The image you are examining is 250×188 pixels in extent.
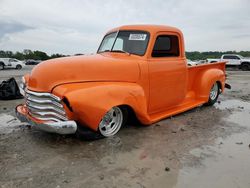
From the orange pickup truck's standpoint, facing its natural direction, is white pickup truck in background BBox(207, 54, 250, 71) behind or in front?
behind

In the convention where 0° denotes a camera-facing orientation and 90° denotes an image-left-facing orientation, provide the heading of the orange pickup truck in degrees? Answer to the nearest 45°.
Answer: approximately 45°

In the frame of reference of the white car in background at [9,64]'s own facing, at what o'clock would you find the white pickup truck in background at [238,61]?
the white pickup truck in background at [238,61] is roughly at 1 o'clock from the white car in background at [9,64].

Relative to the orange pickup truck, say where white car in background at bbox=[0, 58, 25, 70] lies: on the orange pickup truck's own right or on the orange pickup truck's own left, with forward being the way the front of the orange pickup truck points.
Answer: on the orange pickup truck's own right

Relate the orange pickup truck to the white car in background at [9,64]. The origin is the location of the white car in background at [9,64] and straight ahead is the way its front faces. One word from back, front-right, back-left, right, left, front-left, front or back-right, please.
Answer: right

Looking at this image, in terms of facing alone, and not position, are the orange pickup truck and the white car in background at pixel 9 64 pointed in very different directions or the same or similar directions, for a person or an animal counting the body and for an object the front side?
very different directions

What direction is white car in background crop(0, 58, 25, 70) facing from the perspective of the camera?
to the viewer's right
